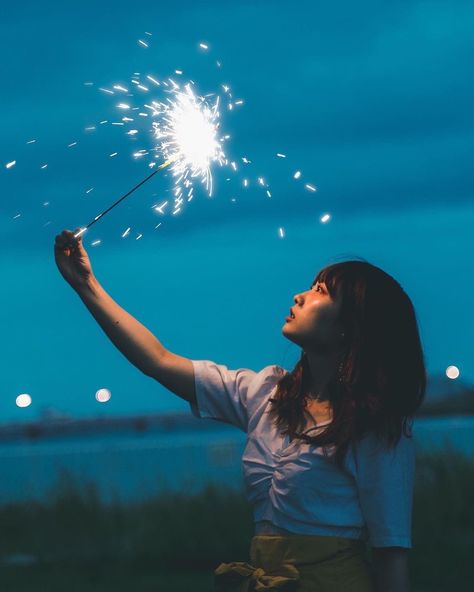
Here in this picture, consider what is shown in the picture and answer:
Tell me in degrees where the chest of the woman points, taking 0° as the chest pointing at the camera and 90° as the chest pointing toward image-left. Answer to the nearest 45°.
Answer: approximately 45°

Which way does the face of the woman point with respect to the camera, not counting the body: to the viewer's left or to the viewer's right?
to the viewer's left
